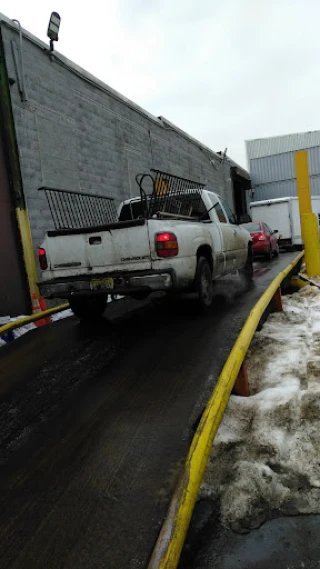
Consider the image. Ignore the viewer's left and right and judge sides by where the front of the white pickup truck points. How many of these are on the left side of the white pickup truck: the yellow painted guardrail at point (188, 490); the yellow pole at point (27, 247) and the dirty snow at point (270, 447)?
1

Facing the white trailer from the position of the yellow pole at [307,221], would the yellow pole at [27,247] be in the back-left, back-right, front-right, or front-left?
back-left

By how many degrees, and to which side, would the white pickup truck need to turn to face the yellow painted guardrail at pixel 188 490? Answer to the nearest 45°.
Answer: approximately 135° to its right

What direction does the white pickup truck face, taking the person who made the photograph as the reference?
facing away from the viewer and to the right of the viewer

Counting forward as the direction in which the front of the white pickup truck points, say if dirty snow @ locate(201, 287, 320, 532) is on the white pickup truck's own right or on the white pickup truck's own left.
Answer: on the white pickup truck's own right

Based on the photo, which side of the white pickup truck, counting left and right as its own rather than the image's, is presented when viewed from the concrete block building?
left

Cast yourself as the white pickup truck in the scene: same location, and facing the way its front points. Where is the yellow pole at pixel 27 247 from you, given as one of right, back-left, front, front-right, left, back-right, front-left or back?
left
